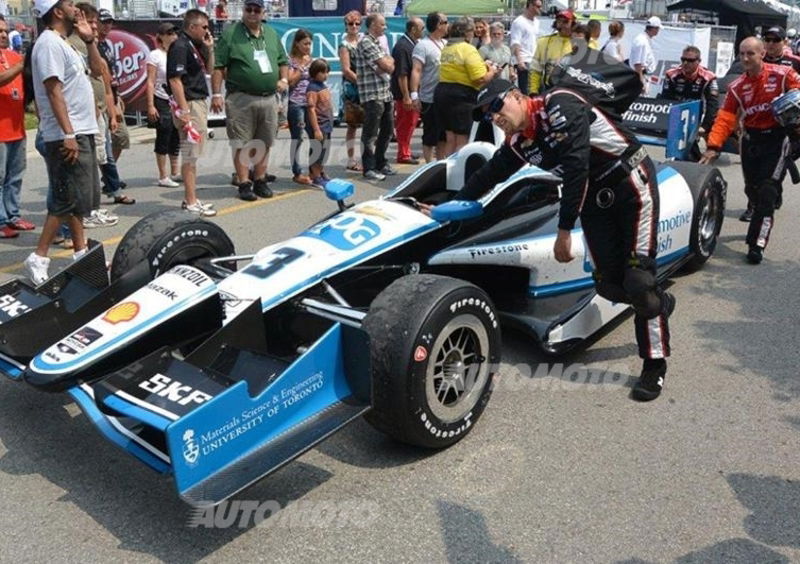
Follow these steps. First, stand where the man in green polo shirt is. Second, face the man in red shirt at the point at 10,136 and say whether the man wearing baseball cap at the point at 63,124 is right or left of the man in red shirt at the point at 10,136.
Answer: left

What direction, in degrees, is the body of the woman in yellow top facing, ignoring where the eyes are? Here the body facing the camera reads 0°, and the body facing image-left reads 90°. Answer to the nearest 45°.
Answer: approximately 225°

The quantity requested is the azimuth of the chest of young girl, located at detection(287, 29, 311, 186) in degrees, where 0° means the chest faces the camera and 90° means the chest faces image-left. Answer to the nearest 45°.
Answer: approximately 315°

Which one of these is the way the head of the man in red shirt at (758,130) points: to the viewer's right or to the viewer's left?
to the viewer's left

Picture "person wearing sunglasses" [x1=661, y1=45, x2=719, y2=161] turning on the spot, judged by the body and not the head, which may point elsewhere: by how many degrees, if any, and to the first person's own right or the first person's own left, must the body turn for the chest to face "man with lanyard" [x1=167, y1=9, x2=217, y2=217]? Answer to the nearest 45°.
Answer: approximately 45° to the first person's own right
